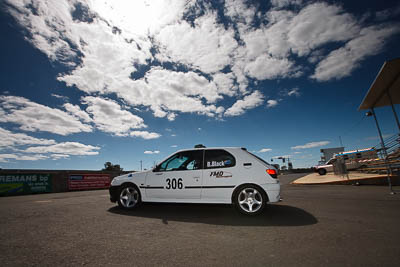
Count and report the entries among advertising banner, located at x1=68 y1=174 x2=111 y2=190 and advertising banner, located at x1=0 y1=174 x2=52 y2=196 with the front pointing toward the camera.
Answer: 2

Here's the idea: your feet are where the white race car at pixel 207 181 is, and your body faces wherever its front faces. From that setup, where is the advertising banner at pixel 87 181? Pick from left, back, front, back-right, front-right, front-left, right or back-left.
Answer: front-right

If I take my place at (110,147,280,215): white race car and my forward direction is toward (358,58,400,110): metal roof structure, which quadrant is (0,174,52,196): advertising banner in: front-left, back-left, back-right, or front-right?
back-left

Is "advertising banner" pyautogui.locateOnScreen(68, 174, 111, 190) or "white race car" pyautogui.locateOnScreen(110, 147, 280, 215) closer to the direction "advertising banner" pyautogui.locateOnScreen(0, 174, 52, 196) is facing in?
the white race car

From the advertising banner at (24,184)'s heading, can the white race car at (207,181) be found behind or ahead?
ahead

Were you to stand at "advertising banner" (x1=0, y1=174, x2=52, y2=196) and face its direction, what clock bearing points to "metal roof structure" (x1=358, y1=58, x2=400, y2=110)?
The metal roof structure is roughly at 11 o'clock from the advertising banner.

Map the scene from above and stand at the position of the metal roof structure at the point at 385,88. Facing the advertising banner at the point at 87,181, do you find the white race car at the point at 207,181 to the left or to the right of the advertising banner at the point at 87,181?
left

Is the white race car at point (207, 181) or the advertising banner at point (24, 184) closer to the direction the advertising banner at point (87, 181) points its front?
the white race car

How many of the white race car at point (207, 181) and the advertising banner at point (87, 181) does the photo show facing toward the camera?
1

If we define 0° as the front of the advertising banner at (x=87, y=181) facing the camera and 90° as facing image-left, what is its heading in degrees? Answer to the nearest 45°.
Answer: approximately 0°

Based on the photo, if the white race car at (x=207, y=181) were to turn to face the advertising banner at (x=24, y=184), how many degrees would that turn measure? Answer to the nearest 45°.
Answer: approximately 45° to its right

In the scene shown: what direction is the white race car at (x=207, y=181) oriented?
to the viewer's left

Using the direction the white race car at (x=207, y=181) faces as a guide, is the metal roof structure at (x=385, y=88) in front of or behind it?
behind
